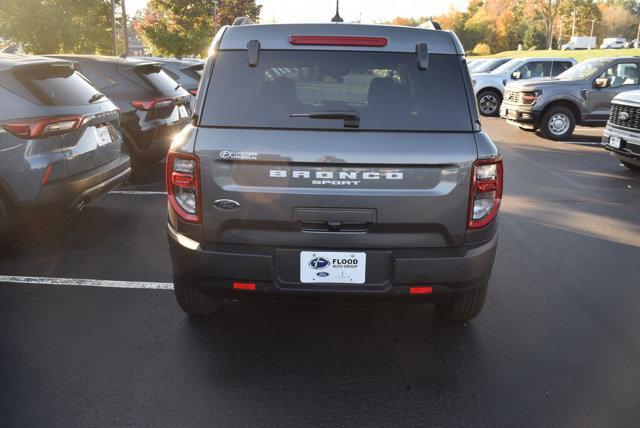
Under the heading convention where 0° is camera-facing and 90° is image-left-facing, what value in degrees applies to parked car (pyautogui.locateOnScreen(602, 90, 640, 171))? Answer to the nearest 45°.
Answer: approximately 45°

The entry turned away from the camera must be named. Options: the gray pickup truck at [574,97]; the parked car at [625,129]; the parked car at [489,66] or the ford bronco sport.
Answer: the ford bronco sport

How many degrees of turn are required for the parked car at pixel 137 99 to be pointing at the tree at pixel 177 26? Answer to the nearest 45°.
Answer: approximately 45° to its right

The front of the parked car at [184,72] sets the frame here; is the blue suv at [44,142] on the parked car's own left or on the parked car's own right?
on the parked car's own left

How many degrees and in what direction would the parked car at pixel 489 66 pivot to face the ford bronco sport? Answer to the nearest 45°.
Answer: approximately 45° to its left

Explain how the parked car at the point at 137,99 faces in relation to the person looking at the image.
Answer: facing away from the viewer and to the left of the viewer

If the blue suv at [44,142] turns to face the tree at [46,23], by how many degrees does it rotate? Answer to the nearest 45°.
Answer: approximately 45° to its right

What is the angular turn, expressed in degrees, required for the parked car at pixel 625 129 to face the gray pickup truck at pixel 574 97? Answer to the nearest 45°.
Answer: approximately 135° to its right

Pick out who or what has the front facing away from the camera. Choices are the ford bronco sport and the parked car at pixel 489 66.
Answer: the ford bronco sport

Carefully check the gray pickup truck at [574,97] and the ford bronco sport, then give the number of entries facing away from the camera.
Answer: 1

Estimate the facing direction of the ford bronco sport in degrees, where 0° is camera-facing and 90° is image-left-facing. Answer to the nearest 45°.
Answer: approximately 180°
